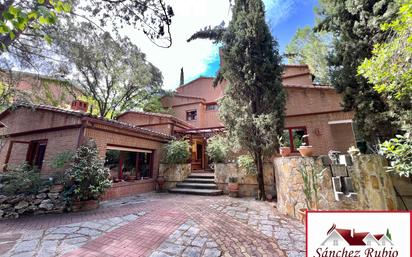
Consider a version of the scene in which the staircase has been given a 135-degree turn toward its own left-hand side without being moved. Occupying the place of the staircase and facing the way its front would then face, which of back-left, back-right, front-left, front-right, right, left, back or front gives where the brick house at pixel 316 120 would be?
front-right

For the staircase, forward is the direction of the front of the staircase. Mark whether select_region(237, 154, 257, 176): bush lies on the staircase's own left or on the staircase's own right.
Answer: on the staircase's own left

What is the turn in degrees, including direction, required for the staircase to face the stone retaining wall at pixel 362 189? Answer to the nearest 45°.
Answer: approximately 45° to its left

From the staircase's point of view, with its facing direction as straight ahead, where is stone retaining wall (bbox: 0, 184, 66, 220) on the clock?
The stone retaining wall is roughly at 2 o'clock from the staircase.

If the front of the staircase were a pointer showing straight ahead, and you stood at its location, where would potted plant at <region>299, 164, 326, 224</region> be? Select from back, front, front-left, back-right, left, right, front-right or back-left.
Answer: front-left

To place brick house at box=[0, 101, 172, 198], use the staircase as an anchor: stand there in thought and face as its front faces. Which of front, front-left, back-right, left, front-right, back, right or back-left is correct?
right

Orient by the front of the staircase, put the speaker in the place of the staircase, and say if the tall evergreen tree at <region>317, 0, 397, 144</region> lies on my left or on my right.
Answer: on my left

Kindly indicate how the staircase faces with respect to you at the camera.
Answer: facing the viewer

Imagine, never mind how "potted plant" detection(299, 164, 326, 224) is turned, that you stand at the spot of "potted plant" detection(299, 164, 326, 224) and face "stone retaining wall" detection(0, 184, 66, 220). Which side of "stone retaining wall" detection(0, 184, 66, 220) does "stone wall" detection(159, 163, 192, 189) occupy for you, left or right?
right

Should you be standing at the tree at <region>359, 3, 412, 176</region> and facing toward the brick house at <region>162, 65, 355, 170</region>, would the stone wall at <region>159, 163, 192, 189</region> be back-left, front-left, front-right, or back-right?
front-left

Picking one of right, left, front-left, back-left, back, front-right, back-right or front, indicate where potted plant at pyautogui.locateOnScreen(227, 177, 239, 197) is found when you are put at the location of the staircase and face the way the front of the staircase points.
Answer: front-left

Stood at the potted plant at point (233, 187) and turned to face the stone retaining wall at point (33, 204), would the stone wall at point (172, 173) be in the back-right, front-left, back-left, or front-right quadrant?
front-right

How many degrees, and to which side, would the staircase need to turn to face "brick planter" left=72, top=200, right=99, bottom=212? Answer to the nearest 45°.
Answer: approximately 45° to its right

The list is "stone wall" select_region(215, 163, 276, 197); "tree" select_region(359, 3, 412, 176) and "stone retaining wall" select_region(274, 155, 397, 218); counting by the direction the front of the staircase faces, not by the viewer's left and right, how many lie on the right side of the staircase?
0
